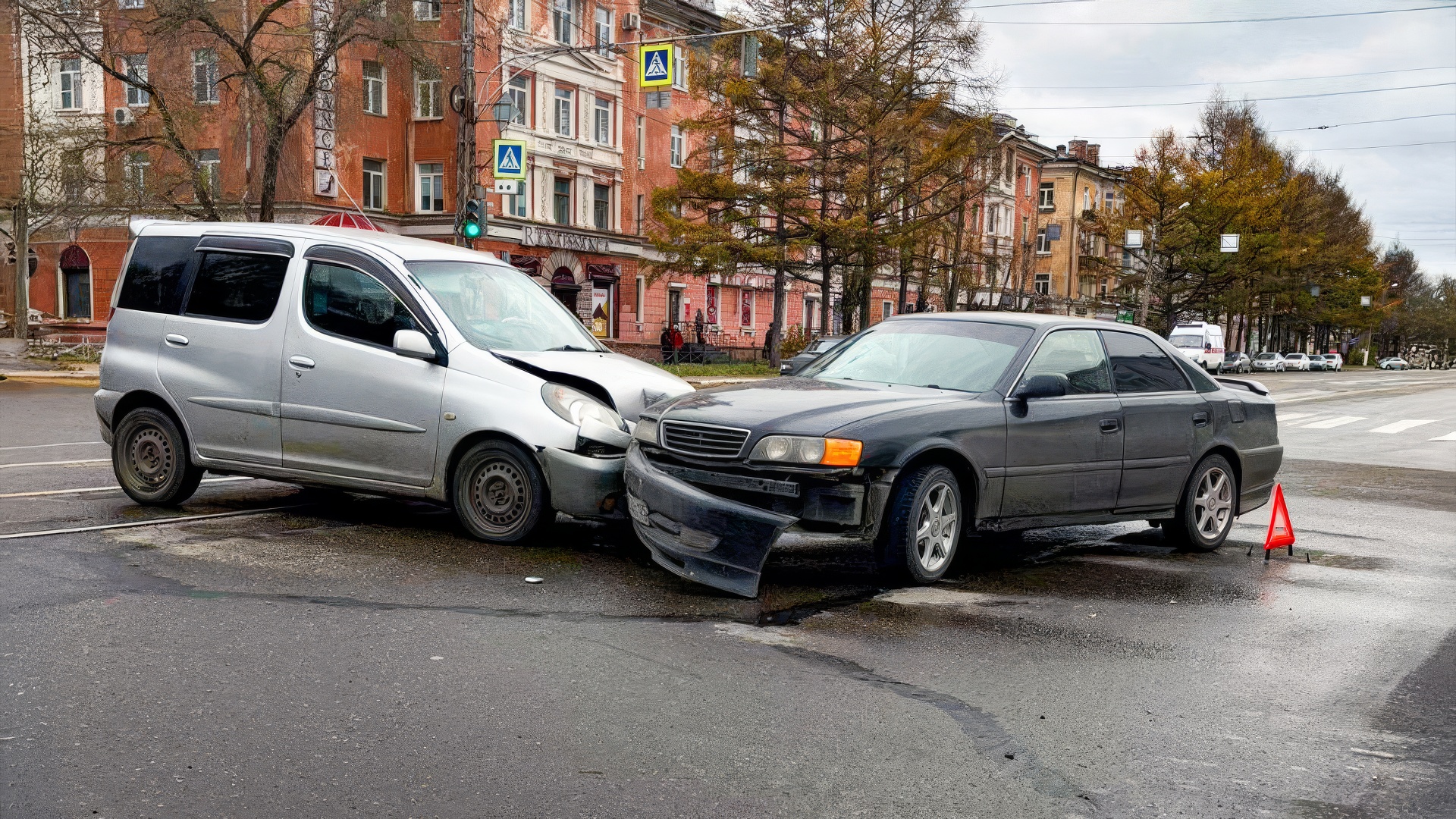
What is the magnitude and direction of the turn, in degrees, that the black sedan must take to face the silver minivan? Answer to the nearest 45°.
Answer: approximately 45° to its right

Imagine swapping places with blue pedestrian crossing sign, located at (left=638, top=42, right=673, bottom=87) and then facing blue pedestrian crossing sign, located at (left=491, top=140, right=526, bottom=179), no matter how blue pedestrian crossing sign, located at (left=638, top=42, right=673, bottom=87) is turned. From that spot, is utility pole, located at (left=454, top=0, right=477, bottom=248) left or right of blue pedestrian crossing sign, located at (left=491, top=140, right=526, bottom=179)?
left

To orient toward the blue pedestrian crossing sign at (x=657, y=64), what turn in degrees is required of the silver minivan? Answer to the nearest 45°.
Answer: approximately 135° to its left

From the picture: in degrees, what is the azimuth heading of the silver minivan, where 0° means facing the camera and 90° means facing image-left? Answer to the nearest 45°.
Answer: approximately 315°

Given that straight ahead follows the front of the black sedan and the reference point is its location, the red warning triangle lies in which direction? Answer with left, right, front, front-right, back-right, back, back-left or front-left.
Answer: back

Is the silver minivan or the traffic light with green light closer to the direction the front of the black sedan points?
the silver minivan

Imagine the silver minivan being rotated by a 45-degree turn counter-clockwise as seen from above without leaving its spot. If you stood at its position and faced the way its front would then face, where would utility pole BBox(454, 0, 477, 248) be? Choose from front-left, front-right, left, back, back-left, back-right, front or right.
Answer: left

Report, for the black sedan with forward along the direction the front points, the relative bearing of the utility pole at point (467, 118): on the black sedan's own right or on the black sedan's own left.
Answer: on the black sedan's own right

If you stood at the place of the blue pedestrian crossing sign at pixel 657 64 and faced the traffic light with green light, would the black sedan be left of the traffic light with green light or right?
left

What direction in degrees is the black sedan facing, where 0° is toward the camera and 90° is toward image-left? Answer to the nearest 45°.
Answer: approximately 45°

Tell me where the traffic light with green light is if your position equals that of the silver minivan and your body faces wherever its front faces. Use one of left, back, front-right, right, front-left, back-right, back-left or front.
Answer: back-left

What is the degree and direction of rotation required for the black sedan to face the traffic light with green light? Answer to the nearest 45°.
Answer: approximately 90° to its right
